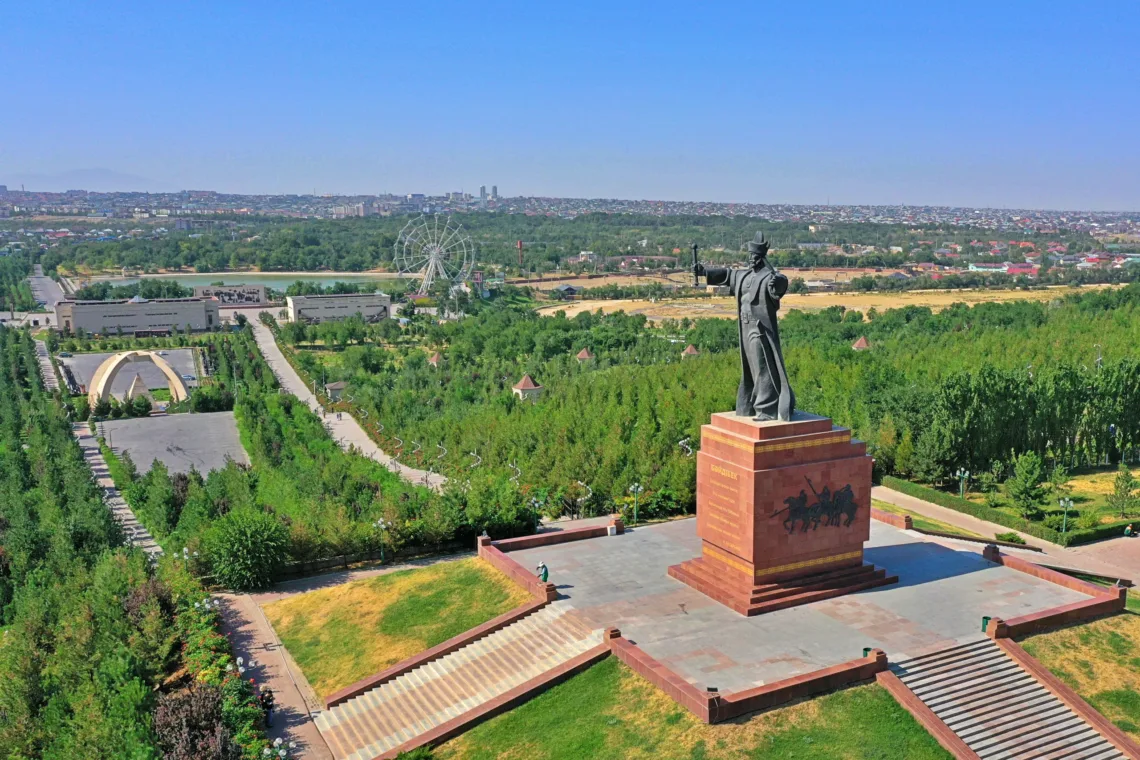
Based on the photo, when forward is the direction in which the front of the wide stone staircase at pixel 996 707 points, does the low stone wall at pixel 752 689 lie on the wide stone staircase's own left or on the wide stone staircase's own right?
on the wide stone staircase's own right

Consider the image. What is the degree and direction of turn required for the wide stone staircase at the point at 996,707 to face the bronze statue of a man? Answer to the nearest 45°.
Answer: approximately 180°

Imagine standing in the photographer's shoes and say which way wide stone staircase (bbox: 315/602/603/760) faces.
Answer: facing the viewer and to the left of the viewer

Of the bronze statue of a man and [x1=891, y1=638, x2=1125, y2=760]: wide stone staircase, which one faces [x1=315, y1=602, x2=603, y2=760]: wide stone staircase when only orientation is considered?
the bronze statue of a man

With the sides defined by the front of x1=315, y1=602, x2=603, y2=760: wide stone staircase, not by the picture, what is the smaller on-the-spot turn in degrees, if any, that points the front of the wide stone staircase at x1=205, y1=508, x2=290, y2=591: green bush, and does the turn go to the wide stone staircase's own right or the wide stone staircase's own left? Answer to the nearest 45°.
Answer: approximately 90° to the wide stone staircase's own right

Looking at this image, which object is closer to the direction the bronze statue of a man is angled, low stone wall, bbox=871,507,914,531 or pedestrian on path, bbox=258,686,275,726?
the pedestrian on path

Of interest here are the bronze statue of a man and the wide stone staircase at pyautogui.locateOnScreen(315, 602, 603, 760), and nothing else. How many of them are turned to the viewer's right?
0

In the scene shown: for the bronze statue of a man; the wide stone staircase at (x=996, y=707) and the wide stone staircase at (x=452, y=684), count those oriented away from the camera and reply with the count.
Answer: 0

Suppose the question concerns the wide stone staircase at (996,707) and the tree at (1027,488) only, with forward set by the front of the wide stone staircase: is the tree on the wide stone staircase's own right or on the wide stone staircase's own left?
on the wide stone staircase's own left

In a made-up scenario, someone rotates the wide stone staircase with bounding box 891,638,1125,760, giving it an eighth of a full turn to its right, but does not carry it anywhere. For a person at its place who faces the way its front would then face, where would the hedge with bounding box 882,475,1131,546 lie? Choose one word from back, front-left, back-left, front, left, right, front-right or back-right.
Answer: back

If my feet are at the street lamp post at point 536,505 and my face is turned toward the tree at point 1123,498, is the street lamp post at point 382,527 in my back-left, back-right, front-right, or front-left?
back-right

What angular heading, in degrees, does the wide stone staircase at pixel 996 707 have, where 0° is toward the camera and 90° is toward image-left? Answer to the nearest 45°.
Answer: approximately 315°

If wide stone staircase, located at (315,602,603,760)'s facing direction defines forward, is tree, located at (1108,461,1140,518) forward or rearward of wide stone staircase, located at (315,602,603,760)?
rearward

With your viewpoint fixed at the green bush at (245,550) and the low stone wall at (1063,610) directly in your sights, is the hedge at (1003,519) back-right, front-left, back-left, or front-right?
front-left
